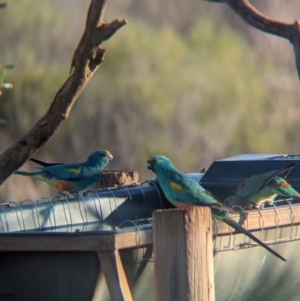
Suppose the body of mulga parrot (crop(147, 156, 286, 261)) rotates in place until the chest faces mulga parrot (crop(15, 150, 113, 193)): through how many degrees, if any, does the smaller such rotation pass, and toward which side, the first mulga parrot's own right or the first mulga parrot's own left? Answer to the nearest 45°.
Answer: approximately 45° to the first mulga parrot's own right

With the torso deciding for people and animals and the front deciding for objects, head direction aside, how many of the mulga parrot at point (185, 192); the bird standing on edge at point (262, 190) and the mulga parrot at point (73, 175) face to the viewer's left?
2

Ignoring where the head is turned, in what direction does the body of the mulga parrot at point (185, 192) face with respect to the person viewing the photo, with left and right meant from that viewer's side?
facing to the left of the viewer

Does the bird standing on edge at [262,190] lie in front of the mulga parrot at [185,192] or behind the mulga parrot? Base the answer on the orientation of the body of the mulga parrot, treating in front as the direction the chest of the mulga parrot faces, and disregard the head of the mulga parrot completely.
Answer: behind

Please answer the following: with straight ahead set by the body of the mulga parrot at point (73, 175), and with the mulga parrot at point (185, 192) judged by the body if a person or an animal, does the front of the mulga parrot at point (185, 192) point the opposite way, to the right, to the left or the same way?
the opposite way

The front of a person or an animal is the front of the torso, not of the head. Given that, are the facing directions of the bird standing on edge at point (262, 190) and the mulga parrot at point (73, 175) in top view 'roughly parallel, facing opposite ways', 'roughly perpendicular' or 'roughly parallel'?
roughly parallel, facing opposite ways

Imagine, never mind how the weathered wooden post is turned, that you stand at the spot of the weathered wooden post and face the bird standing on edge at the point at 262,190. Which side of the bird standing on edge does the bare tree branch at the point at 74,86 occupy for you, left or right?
left

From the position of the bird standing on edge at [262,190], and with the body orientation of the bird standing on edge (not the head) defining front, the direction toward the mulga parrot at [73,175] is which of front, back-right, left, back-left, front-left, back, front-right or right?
front-right

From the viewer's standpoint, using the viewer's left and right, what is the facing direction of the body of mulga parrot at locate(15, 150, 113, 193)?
facing to the right of the viewer

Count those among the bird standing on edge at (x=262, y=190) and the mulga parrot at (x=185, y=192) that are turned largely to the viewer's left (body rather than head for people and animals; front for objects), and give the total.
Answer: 2
